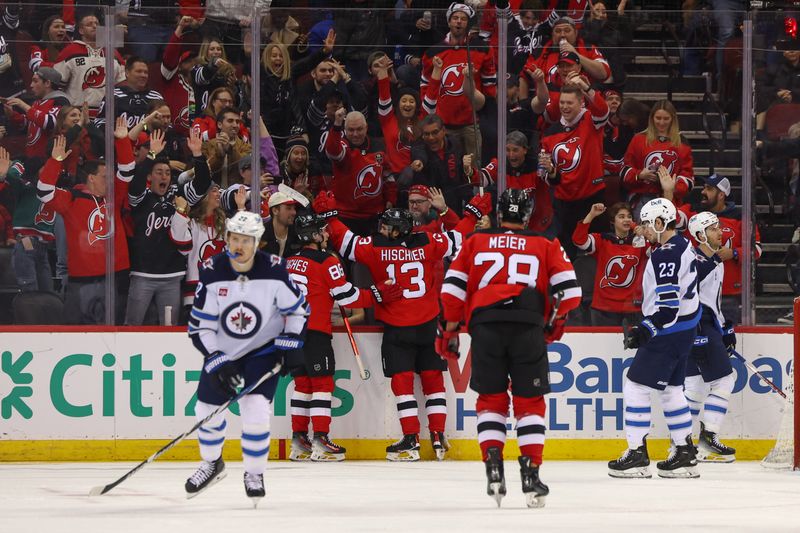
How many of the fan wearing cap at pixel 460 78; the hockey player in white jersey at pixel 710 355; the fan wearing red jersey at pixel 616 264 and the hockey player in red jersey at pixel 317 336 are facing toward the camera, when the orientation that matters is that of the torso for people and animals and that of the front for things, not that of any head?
2

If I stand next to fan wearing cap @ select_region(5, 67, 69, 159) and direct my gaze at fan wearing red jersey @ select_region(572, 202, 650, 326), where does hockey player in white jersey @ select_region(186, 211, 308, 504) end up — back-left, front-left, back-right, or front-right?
front-right

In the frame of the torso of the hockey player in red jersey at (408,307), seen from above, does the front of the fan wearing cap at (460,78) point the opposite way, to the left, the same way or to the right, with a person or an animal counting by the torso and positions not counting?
the opposite way

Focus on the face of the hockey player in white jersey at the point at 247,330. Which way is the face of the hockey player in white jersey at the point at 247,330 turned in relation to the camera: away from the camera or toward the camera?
toward the camera

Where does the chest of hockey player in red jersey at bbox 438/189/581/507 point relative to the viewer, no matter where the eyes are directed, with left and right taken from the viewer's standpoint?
facing away from the viewer

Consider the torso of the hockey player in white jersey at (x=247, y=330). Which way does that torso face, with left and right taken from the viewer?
facing the viewer

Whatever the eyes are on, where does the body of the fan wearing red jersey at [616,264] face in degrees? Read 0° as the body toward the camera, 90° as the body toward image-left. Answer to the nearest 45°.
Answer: approximately 0°

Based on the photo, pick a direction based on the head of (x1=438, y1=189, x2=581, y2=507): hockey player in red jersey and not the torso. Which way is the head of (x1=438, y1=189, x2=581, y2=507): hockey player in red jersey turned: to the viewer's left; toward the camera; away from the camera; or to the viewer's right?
away from the camera

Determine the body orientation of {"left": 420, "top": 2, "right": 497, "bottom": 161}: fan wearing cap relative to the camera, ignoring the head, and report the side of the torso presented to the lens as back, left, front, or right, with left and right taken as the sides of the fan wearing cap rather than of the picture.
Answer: front

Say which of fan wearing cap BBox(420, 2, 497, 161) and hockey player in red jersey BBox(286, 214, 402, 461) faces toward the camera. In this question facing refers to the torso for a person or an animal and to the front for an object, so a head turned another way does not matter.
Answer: the fan wearing cap

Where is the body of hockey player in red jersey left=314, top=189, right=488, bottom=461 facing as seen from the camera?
away from the camera

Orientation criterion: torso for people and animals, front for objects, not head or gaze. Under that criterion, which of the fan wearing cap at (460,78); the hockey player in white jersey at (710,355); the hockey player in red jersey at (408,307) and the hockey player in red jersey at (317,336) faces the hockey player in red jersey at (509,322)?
the fan wearing cap
